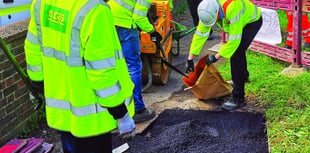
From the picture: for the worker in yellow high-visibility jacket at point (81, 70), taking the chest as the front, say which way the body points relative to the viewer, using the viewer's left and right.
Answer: facing away from the viewer and to the right of the viewer

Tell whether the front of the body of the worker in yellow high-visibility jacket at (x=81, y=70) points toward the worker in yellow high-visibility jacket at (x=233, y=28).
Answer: yes
